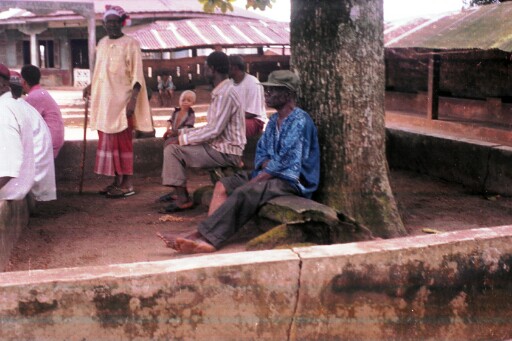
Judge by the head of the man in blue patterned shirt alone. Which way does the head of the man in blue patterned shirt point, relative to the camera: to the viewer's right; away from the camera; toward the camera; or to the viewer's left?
to the viewer's left

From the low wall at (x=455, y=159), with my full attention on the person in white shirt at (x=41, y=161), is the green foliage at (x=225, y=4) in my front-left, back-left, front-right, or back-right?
front-right

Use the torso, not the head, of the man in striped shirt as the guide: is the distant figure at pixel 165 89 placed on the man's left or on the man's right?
on the man's right

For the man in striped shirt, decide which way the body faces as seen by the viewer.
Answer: to the viewer's left

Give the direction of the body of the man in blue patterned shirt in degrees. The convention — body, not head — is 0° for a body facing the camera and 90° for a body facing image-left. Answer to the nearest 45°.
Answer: approximately 45°
